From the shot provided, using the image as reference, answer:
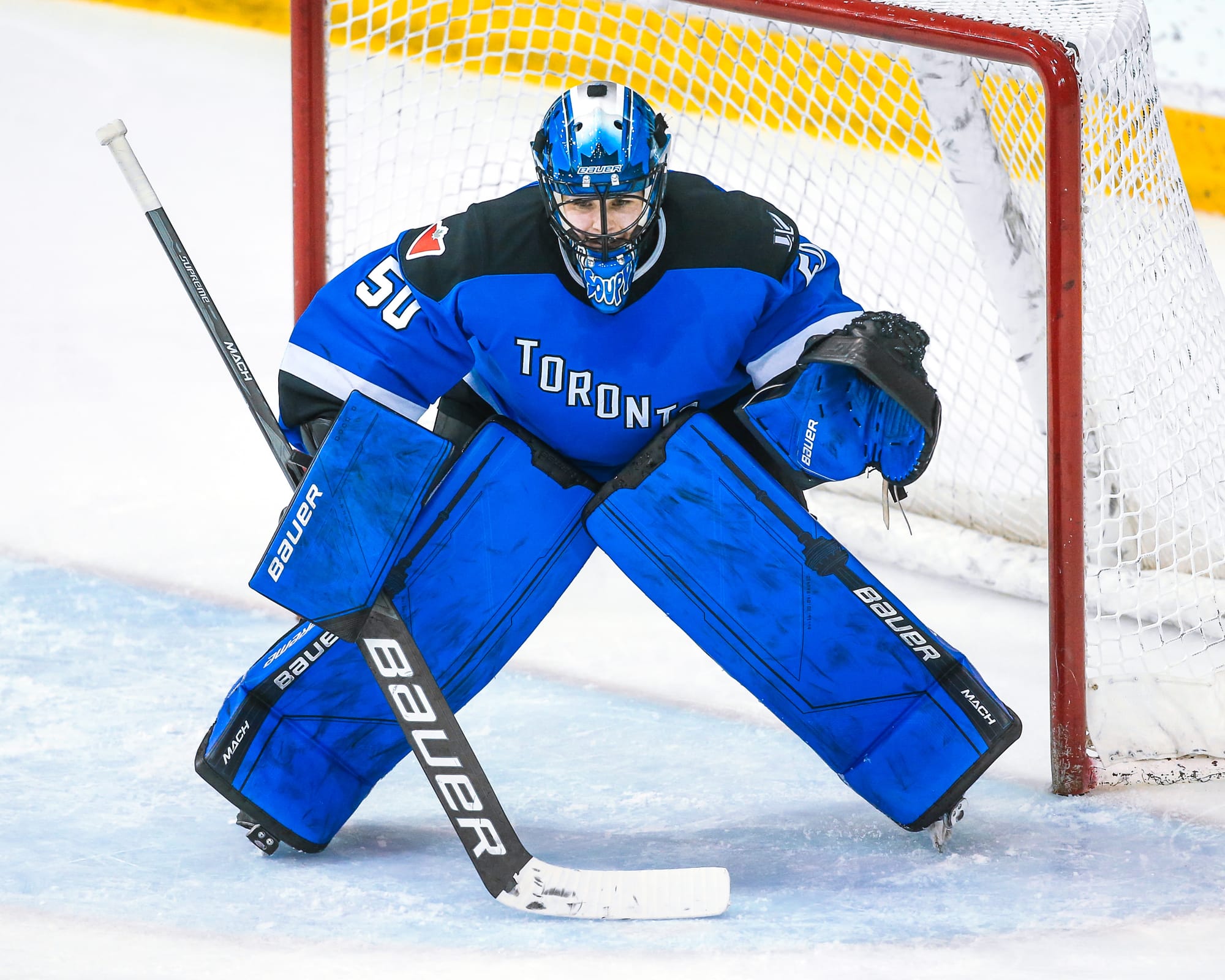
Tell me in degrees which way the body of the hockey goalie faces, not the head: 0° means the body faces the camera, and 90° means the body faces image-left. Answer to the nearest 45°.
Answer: approximately 0°
